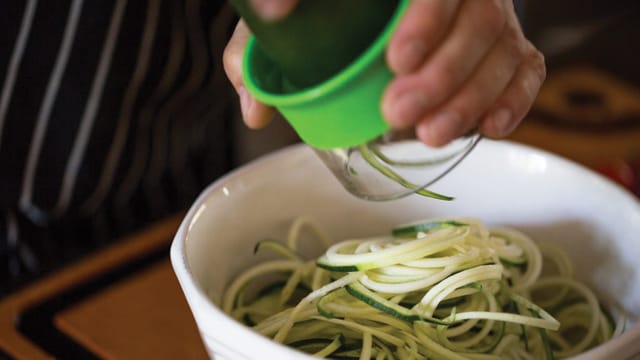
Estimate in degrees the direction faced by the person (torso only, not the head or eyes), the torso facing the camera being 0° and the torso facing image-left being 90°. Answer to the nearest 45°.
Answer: approximately 315°
